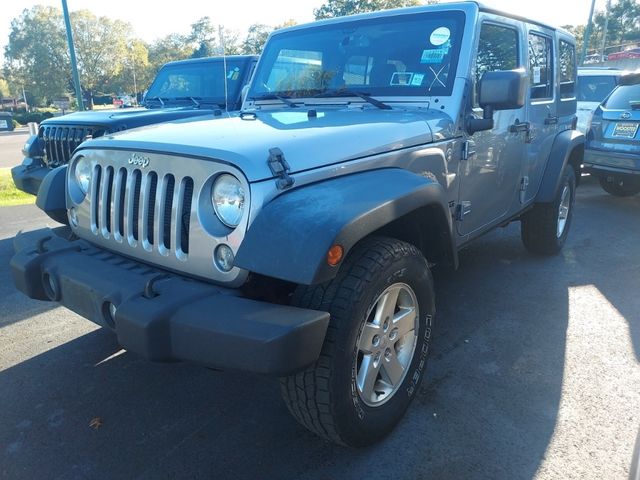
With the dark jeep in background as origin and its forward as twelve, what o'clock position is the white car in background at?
The white car in background is roughly at 7 o'clock from the dark jeep in background.

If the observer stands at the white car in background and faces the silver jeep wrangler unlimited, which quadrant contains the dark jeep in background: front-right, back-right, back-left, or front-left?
front-right

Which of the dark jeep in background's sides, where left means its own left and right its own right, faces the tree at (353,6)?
back

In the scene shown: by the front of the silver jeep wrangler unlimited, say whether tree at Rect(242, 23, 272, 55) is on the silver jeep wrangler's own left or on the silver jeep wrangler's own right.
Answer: on the silver jeep wrangler's own right

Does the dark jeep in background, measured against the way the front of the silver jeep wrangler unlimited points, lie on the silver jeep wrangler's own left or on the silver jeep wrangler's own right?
on the silver jeep wrangler's own right

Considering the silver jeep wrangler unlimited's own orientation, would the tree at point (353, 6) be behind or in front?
behind

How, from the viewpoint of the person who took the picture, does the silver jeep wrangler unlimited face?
facing the viewer and to the left of the viewer

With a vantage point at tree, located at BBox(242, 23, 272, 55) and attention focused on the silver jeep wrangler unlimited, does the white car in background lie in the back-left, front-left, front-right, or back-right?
front-left

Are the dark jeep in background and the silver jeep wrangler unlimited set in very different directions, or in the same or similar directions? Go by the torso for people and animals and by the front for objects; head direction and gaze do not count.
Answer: same or similar directions

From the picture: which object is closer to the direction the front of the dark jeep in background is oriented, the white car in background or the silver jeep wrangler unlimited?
the silver jeep wrangler unlimited

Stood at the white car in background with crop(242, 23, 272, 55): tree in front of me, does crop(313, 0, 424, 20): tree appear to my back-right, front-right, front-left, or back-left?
front-right

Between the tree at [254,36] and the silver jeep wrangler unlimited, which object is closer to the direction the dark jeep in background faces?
the silver jeep wrangler unlimited
